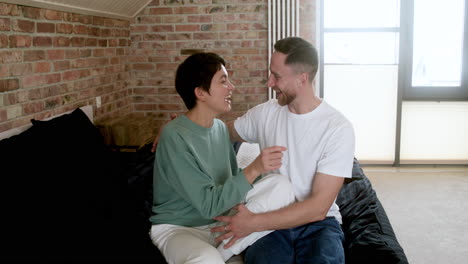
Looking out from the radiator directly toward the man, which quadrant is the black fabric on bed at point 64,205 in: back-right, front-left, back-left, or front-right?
front-right

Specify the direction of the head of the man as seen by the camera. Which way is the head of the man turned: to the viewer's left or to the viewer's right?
to the viewer's left

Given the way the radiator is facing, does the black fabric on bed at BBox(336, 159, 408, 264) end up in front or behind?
in front

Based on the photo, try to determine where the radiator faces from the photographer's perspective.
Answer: facing the viewer

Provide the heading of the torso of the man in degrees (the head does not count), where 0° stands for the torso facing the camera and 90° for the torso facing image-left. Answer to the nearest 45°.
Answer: approximately 45°

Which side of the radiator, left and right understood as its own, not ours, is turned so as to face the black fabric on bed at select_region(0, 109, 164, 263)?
front

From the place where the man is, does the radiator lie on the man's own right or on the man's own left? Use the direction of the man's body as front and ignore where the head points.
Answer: on the man's own right

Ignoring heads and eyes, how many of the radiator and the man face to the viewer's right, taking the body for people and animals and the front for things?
0

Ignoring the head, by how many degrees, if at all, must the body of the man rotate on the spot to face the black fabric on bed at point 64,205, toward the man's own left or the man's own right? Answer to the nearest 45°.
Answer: approximately 45° to the man's own right
